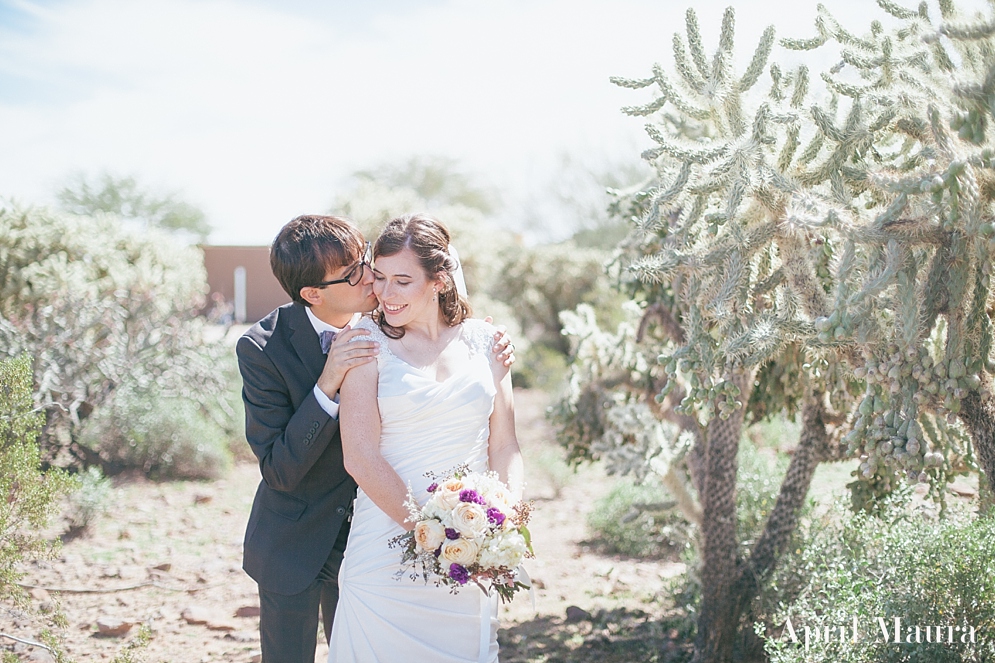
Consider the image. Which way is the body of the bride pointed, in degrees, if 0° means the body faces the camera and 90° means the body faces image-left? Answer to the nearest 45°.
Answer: approximately 0°

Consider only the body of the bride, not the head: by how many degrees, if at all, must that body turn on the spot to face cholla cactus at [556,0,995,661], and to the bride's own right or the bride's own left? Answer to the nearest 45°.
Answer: approximately 90° to the bride's own left

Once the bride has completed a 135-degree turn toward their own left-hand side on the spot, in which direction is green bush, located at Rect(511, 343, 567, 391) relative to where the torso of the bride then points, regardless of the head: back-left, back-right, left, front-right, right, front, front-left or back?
front-left

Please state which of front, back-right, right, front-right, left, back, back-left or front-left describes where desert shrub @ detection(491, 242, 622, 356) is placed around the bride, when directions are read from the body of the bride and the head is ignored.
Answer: back

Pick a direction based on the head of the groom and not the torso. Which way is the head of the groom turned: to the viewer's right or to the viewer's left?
to the viewer's right

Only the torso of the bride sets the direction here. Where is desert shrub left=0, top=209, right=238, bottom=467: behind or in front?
behind

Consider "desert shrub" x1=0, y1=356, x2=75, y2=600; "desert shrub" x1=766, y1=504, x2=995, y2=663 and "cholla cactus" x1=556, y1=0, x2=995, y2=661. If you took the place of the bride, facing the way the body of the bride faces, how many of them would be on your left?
2

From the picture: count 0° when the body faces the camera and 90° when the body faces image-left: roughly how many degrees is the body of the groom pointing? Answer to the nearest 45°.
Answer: approximately 315°

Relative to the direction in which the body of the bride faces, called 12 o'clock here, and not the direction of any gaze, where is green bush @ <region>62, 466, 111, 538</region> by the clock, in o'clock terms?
The green bush is roughly at 5 o'clock from the bride.
